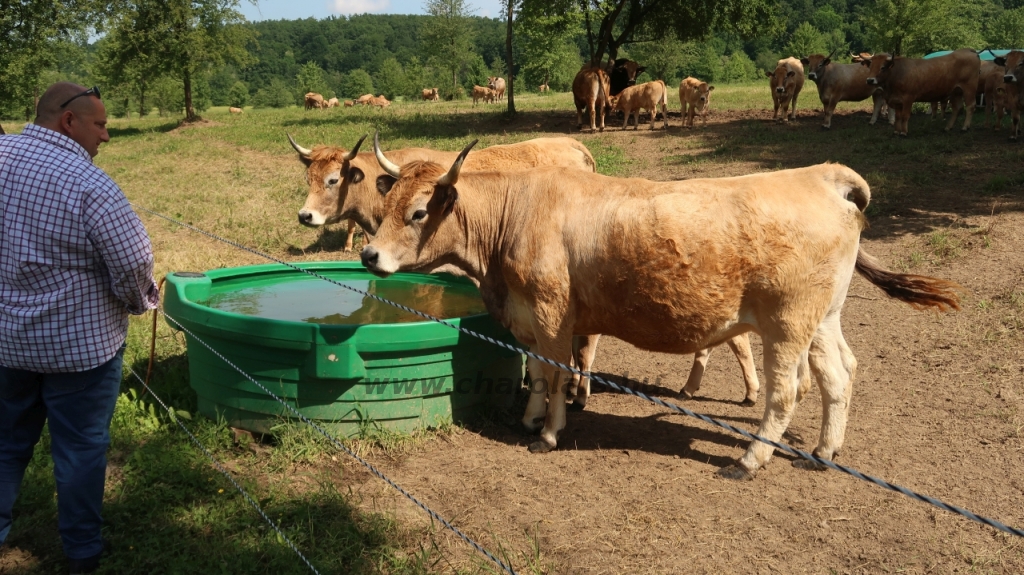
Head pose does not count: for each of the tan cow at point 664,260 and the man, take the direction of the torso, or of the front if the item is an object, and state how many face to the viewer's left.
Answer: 1

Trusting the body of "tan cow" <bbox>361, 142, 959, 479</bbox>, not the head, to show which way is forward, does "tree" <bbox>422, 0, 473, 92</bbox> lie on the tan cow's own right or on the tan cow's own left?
on the tan cow's own right

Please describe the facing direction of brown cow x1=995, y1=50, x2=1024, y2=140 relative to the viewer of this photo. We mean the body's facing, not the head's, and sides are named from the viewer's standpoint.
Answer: facing the viewer and to the left of the viewer

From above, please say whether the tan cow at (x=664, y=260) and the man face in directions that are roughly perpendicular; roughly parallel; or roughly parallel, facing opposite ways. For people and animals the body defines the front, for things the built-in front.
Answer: roughly perpendicular

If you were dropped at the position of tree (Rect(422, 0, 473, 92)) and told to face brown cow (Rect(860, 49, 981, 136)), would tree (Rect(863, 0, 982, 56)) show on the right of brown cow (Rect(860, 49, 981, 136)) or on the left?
left

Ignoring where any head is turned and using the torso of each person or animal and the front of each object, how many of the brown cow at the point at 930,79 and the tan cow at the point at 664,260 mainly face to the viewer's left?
2

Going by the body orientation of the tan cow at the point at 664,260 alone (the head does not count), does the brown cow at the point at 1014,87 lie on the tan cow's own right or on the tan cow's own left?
on the tan cow's own right

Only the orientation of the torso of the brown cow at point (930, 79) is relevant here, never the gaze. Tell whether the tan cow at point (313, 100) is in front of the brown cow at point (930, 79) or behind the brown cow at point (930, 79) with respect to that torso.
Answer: in front

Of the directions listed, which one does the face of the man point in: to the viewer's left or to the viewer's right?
to the viewer's right

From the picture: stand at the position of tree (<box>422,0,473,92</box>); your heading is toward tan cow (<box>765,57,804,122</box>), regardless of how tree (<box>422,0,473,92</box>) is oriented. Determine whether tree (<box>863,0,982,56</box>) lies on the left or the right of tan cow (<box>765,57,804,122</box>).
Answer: left

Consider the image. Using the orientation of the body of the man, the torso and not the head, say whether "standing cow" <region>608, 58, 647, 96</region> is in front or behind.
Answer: in front

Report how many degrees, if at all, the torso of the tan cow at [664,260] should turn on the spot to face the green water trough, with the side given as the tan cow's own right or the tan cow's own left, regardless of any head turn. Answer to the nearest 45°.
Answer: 0° — it already faces it

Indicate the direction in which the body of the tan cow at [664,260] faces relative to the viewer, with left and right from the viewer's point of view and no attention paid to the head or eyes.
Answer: facing to the left of the viewer

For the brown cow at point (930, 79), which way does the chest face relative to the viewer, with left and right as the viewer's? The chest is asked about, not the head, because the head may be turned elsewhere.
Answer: facing to the left of the viewer

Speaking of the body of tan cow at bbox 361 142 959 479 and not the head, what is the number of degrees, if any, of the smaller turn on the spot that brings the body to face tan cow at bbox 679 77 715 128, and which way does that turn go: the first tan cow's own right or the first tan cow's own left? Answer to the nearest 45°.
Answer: approximately 90° to the first tan cow's own right

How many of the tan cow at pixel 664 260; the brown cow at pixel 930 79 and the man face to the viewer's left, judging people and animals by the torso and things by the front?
2

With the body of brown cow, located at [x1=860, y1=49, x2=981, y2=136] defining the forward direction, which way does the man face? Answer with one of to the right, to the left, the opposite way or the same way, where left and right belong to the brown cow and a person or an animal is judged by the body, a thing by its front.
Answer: to the right
